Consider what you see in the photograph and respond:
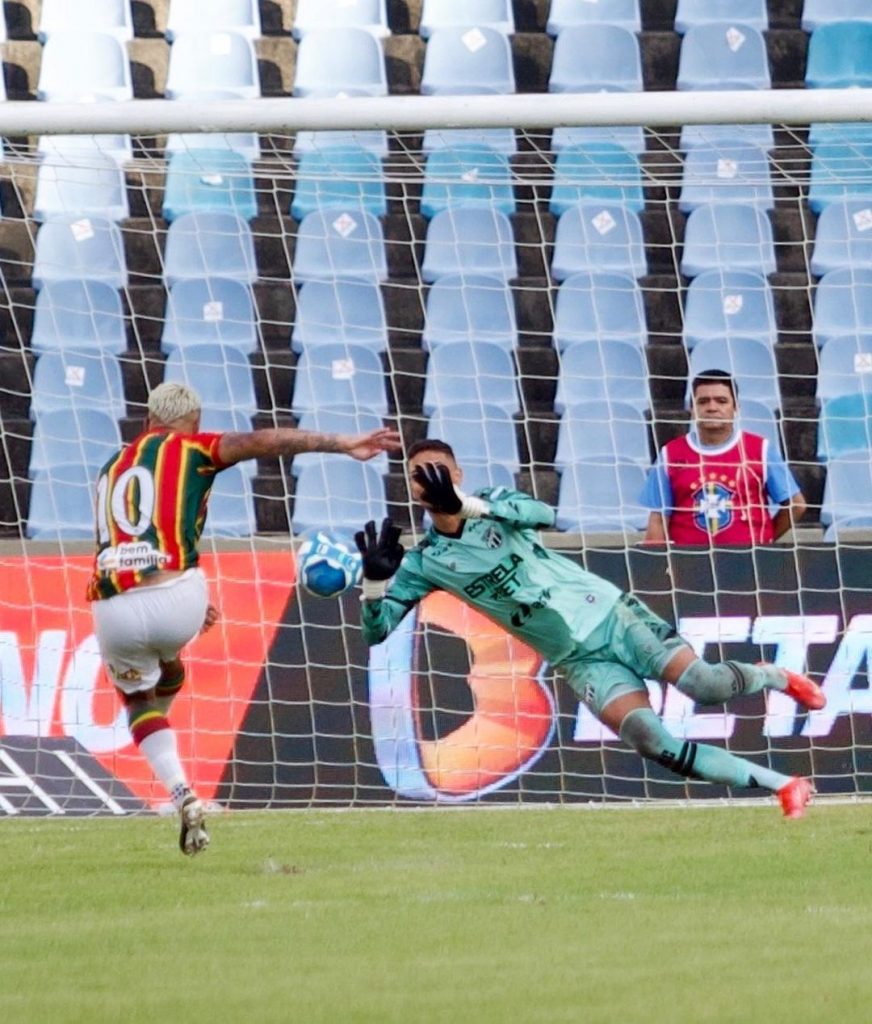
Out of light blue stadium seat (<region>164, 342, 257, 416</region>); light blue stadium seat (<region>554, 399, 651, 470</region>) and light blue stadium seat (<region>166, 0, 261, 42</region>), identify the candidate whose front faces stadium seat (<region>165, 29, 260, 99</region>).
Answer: light blue stadium seat (<region>166, 0, 261, 42</region>)

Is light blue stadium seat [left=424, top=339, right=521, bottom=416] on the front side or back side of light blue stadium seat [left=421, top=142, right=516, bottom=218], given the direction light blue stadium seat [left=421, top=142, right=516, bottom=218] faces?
on the front side

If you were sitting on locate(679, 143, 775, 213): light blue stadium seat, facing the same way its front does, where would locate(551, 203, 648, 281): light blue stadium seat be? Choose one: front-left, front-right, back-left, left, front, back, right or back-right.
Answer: front-right

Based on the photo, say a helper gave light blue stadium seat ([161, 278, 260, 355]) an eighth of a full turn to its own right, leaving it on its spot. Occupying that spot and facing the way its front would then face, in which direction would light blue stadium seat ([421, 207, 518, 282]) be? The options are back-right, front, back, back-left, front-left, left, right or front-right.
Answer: back-left

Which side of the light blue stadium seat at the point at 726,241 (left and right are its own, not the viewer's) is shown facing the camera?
front

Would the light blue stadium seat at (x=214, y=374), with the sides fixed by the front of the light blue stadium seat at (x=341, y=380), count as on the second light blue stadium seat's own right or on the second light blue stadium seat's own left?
on the second light blue stadium seat's own right

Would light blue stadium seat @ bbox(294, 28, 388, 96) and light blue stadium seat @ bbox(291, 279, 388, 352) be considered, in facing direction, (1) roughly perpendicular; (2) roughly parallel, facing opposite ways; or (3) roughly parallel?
roughly parallel

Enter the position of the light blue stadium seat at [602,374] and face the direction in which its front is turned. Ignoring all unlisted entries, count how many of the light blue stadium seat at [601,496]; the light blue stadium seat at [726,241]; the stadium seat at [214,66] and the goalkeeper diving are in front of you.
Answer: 2

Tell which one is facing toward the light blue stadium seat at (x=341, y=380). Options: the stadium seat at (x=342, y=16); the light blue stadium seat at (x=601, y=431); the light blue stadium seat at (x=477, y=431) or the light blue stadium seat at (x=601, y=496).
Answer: the stadium seat

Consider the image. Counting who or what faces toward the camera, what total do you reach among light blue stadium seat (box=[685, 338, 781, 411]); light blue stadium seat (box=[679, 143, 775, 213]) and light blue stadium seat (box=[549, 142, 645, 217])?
3

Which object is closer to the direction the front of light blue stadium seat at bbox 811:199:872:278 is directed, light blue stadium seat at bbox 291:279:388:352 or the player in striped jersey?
the player in striped jersey

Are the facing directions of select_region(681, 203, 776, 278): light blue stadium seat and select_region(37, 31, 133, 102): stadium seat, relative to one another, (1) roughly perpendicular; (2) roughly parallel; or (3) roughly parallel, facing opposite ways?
roughly parallel

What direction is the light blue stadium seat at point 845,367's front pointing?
toward the camera

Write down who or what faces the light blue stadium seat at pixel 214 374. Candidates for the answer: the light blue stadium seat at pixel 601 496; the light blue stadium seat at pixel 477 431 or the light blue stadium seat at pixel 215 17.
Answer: the light blue stadium seat at pixel 215 17

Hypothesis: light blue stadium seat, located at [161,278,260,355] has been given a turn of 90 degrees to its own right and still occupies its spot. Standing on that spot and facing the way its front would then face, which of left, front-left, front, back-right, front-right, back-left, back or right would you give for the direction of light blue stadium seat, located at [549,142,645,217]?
back

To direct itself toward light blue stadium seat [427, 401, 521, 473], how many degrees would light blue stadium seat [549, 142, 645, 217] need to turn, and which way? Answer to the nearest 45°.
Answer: approximately 45° to its right

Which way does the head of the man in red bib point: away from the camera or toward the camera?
toward the camera

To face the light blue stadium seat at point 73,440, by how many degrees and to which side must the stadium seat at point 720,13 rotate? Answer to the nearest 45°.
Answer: approximately 45° to its right

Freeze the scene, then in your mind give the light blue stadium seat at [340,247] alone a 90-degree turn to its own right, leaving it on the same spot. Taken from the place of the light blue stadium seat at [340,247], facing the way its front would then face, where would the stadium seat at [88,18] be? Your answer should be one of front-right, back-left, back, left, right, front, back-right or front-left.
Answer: front-right

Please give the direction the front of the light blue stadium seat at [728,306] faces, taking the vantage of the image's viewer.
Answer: facing the viewer

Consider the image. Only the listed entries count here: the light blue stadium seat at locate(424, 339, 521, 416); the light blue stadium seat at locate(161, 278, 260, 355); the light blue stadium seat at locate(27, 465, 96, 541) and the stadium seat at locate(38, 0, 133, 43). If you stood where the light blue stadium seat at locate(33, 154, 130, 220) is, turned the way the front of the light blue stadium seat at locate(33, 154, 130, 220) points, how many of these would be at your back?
1
